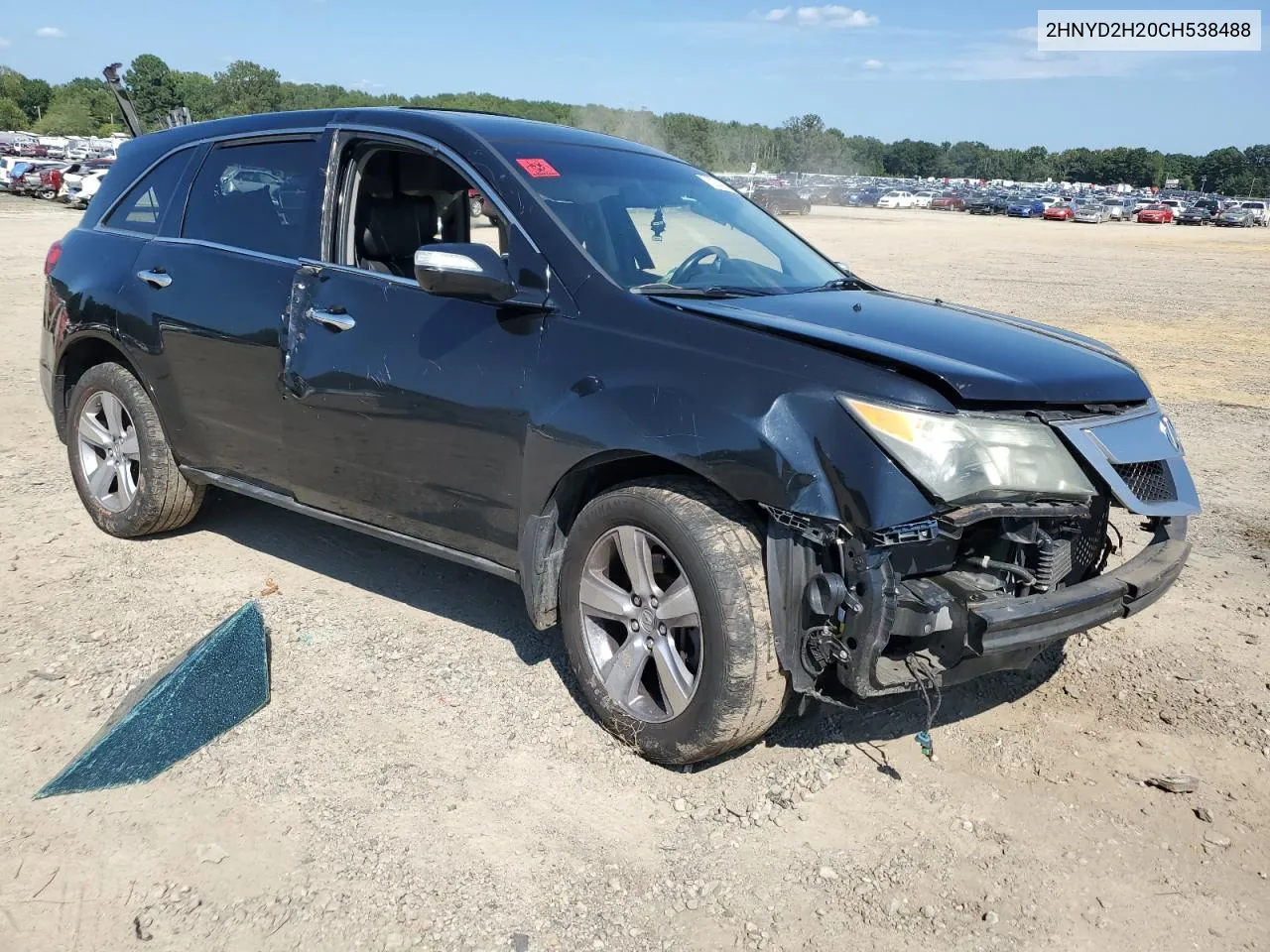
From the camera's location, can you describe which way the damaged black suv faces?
facing the viewer and to the right of the viewer

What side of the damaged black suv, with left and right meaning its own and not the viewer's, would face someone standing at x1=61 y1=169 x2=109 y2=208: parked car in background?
back

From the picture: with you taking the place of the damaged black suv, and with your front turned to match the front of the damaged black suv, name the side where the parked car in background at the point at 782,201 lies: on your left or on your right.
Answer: on your left

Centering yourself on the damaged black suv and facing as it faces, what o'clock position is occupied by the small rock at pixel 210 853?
The small rock is roughly at 3 o'clock from the damaged black suv.

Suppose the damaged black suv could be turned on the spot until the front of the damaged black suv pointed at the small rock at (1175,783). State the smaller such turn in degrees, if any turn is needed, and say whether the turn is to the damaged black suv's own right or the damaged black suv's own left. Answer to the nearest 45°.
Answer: approximately 45° to the damaged black suv's own left

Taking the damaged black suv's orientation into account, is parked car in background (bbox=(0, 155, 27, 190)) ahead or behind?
behind

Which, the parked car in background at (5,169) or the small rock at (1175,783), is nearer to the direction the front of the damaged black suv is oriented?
the small rock
